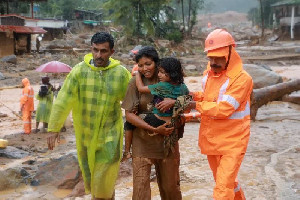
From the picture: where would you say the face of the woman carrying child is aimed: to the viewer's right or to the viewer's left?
to the viewer's left

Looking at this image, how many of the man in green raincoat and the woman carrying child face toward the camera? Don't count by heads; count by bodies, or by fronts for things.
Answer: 2

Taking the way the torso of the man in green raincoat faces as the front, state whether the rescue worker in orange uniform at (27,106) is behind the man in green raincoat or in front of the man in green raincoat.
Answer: behind

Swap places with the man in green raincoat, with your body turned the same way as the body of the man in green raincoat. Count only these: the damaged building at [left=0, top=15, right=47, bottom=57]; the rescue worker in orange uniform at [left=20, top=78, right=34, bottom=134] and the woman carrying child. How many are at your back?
2

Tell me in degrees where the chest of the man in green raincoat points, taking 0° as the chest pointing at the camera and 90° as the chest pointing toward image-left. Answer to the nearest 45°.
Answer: approximately 0°

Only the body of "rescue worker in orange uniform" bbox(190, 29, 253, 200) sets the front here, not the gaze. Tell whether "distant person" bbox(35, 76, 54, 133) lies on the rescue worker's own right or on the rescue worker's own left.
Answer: on the rescue worker's own right

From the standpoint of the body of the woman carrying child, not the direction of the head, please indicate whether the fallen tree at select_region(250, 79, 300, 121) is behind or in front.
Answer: behind

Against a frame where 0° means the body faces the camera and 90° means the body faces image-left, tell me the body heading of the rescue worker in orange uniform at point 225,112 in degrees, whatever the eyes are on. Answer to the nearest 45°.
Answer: approximately 45°

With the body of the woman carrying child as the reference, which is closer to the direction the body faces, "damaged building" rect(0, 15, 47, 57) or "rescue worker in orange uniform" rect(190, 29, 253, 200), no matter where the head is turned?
the rescue worker in orange uniform
